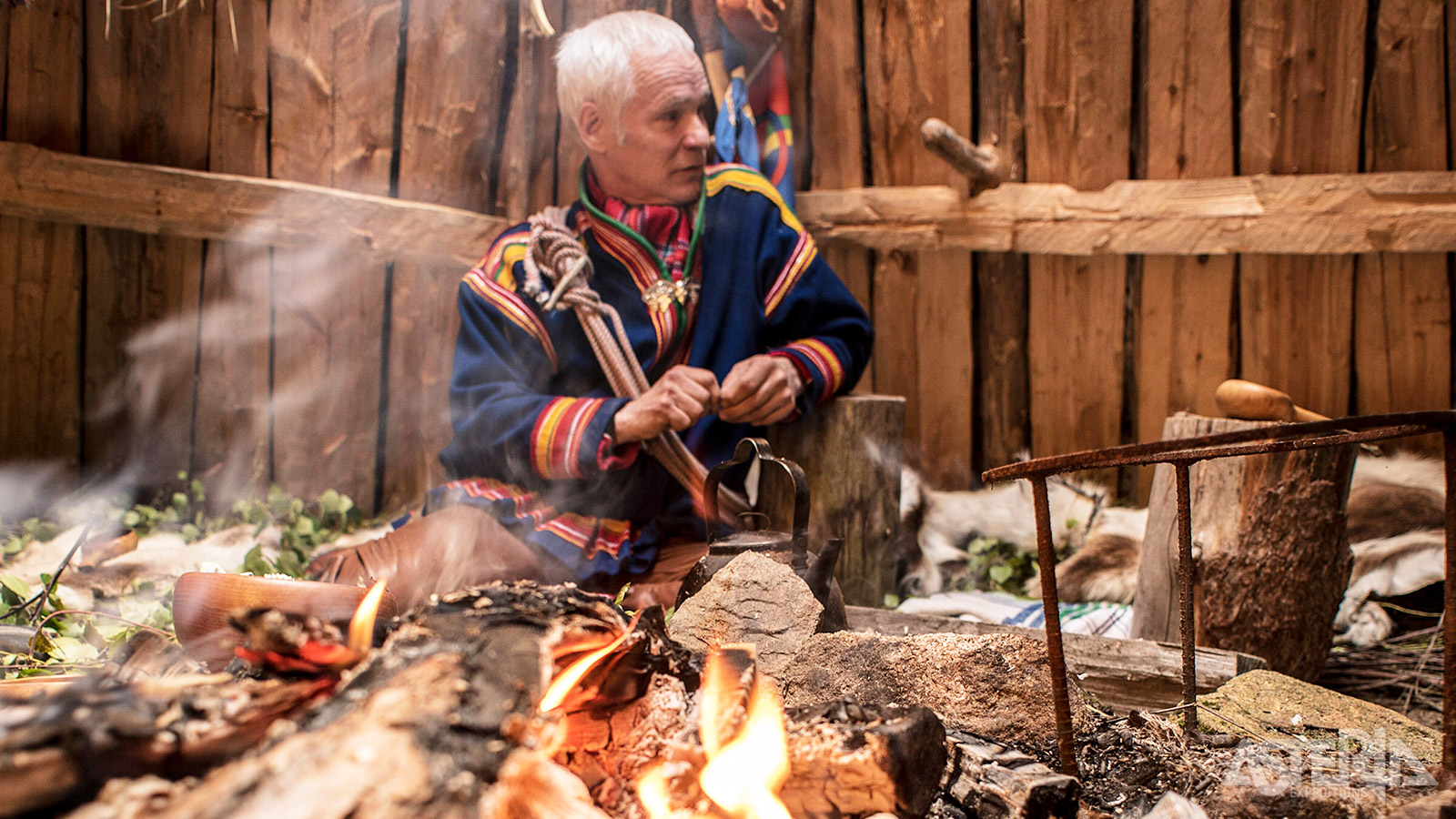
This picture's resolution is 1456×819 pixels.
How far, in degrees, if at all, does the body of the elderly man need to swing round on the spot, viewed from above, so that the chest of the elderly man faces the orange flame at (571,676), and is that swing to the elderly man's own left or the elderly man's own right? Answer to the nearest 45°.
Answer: approximately 45° to the elderly man's own right

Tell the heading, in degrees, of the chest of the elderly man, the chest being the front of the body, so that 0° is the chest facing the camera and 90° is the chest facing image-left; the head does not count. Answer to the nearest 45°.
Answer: approximately 315°

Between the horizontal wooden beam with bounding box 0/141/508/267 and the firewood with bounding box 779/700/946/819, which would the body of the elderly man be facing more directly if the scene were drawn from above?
the firewood

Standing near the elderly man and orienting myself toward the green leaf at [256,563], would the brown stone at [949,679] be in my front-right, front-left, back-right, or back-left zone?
back-left

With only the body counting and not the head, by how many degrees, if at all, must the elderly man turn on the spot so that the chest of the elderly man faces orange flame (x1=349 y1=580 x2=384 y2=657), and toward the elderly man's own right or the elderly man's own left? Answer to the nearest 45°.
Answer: approximately 45° to the elderly man's own right
